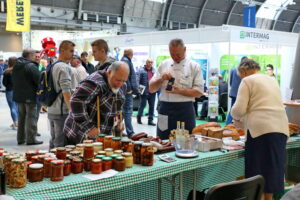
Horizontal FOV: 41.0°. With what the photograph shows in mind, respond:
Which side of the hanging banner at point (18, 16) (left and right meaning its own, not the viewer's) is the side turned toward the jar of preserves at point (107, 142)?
front

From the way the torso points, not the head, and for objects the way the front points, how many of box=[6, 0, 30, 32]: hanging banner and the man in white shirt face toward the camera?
2

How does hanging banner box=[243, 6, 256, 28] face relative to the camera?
toward the camera

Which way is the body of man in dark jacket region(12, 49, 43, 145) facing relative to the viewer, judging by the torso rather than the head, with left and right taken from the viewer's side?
facing away from the viewer and to the right of the viewer

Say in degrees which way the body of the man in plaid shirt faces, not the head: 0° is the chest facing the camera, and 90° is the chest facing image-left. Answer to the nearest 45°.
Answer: approximately 315°

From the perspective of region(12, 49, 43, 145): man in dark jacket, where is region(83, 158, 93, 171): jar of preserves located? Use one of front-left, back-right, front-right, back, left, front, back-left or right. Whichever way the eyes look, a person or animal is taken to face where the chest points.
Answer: back-right

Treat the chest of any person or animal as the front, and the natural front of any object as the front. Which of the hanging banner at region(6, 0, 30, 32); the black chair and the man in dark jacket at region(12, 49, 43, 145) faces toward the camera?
the hanging banner

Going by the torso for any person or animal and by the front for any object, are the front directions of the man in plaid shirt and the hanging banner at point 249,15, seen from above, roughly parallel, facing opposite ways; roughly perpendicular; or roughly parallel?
roughly perpendicular

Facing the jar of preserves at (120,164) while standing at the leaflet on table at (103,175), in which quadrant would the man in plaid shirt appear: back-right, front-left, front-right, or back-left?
front-left

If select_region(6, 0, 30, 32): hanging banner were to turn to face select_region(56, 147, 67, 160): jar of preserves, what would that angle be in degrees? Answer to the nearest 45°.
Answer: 0° — it already faces it

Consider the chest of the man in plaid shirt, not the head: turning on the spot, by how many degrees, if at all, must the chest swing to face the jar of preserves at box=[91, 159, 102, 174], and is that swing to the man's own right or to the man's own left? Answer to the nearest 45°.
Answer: approximately 45° to the man's own right

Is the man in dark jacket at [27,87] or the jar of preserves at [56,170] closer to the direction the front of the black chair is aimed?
the man in dark jacket

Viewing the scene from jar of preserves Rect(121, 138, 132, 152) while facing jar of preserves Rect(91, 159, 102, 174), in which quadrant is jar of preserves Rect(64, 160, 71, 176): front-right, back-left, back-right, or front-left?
front-right

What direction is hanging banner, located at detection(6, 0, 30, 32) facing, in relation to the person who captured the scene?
facing the viewer

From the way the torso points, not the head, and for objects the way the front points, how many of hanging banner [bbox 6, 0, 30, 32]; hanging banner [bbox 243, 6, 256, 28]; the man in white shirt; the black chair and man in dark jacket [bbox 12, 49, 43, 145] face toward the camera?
3
